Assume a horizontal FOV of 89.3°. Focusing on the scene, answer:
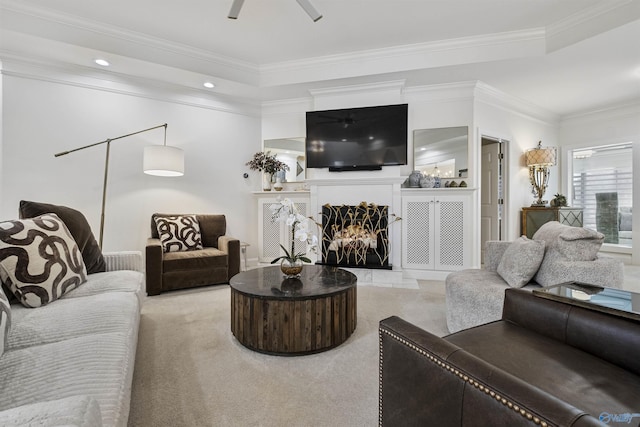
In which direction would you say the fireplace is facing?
toward the camera

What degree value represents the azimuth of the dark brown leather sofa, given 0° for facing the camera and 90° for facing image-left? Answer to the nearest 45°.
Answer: approximately 135°

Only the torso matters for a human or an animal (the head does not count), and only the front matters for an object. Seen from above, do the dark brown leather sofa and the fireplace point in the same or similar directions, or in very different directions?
very different directions

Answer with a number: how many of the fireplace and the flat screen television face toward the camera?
2

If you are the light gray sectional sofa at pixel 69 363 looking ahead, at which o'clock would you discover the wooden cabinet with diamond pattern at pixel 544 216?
The wooden cabinet with diamond pattern is roughly at 12 o'clock from the light gray sectional sofa.

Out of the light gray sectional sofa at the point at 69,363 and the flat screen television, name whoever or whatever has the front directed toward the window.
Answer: the light gray sectional sofa

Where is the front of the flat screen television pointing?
toward the camera

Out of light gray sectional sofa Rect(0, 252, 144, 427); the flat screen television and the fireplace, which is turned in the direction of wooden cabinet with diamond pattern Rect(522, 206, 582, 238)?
the light gray sectional sofa

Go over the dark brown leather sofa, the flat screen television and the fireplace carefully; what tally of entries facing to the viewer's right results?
0

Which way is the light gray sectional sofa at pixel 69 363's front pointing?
to the viewer's right

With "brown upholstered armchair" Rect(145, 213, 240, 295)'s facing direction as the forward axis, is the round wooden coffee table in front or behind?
in front

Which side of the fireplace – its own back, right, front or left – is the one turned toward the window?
left

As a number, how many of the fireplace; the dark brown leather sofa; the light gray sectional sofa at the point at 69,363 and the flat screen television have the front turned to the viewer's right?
1

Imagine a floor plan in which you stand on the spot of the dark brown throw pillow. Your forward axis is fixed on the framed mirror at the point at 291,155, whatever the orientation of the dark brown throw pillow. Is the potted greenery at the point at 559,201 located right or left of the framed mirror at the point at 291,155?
right

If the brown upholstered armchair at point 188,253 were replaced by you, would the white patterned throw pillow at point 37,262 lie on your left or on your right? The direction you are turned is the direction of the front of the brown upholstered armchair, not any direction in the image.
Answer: on your right

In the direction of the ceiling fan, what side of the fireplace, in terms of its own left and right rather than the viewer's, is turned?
front
